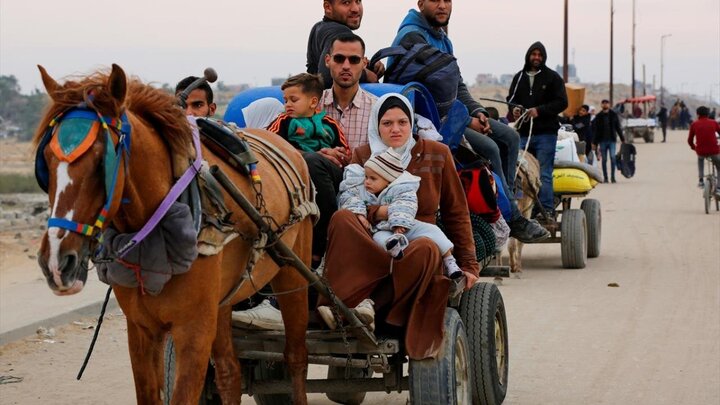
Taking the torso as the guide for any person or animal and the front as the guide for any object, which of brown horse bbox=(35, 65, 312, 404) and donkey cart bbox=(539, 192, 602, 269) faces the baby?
the donkey cart

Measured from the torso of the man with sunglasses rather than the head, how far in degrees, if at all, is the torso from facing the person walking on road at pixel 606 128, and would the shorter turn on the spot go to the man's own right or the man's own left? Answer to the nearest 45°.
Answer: approximately 180°

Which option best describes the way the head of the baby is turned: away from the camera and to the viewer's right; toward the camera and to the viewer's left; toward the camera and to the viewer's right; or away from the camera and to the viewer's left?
toward the camera and to the viewer's left

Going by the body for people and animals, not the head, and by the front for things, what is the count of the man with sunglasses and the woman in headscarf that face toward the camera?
2

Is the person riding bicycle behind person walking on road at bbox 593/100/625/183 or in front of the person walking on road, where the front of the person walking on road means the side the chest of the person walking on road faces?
in front

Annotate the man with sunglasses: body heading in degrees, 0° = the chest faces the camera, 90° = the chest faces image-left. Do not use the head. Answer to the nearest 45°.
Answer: approximately 0°

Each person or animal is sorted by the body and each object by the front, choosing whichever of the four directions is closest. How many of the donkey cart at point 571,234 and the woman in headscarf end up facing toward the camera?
2

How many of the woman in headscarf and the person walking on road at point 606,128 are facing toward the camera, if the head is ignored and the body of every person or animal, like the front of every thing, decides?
2
